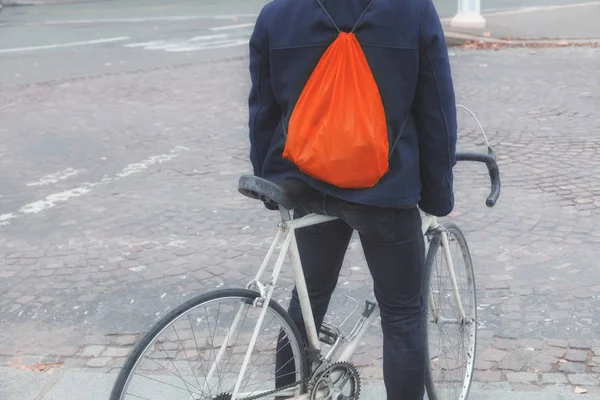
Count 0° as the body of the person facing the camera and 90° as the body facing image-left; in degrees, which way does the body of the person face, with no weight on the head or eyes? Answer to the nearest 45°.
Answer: approximately 180°

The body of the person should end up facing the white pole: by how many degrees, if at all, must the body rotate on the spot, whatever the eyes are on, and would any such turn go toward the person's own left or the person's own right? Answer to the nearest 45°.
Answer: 0° — they already face it

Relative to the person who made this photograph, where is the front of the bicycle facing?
facing away from the viewer and to the right of the viewer

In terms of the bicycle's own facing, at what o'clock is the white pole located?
The white pole is roughly at 11 o'clock from the bicycle.
